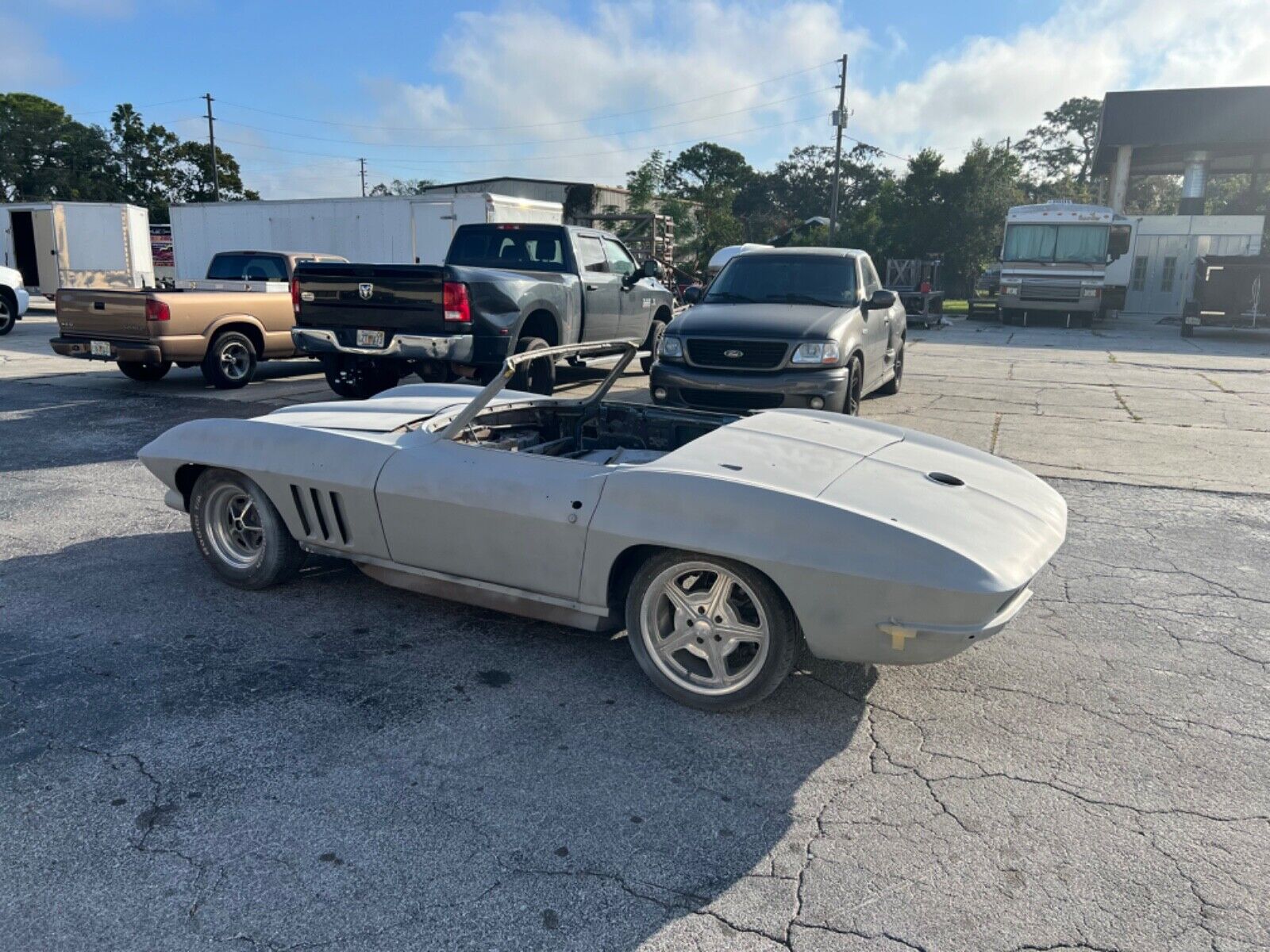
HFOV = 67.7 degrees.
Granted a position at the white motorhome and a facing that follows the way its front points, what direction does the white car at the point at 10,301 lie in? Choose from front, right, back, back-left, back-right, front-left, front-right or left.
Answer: front-right

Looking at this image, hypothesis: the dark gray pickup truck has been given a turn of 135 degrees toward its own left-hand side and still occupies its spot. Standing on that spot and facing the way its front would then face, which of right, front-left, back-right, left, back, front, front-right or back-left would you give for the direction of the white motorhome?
back-right

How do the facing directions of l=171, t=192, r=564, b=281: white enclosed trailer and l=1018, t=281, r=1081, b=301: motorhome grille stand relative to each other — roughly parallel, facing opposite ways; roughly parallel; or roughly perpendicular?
roughly perpendicular

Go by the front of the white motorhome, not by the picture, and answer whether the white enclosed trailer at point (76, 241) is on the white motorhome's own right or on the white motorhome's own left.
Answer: on the white motorhome's own right

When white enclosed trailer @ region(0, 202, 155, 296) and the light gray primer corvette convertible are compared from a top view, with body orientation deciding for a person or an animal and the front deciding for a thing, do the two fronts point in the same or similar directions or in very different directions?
very different directions

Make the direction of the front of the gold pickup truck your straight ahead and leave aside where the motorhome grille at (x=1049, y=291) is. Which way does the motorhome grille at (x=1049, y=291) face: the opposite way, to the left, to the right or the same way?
the opposite way

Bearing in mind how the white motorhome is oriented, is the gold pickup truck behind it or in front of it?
in front

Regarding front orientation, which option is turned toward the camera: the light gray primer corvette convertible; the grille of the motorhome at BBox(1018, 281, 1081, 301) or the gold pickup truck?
the grille of the motorhome

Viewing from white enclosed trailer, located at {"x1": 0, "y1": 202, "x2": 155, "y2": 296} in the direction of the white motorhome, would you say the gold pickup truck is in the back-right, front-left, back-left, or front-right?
front-right

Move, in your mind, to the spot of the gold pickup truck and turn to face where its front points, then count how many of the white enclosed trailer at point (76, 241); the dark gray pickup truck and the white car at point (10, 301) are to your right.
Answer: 1

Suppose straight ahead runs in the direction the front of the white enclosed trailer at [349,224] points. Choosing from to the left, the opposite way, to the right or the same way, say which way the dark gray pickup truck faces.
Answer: to the left

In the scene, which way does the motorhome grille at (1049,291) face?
toward the camera

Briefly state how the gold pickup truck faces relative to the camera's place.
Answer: facing away from the viewer and to the right of the viewer
